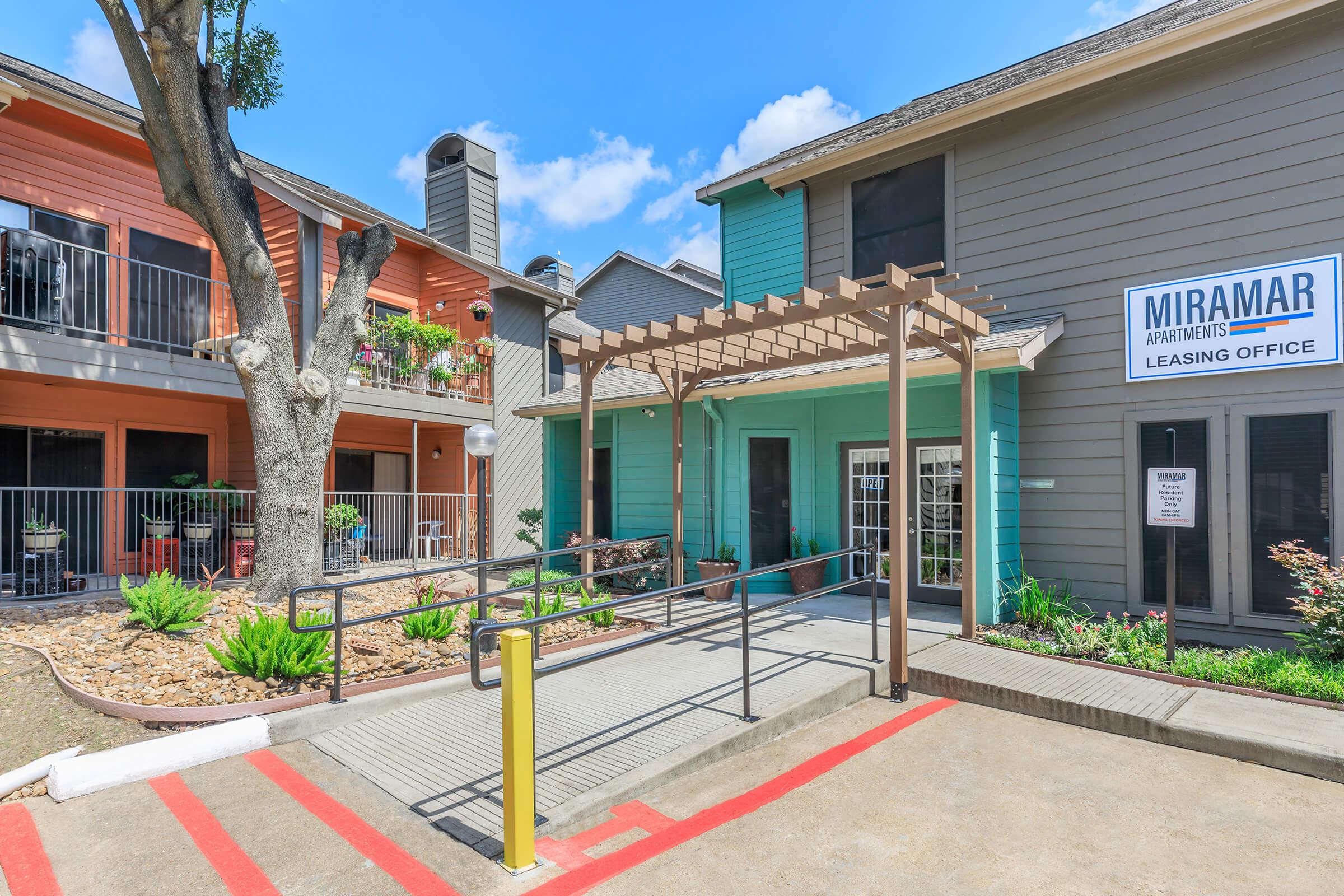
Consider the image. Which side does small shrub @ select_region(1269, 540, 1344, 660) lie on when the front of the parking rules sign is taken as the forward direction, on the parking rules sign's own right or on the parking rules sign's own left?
on the parking rules sign's own left

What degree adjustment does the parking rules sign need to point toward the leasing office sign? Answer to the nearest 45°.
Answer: approximately 180°

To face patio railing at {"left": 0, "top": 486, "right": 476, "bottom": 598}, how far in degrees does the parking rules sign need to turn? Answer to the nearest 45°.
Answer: approximately 90° to its right

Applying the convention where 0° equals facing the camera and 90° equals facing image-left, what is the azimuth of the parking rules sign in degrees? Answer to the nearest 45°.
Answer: approximately 0°

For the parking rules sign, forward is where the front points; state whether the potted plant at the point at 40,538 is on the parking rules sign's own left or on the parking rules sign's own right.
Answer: on the parking rules sign's own right

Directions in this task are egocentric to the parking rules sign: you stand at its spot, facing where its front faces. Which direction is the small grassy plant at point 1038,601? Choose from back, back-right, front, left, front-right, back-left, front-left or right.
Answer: back-right

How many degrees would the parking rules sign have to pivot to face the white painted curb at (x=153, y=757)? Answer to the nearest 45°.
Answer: approximately 45° to its right

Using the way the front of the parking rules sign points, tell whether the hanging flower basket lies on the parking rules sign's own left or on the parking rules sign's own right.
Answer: on the parking rules sign's own right
